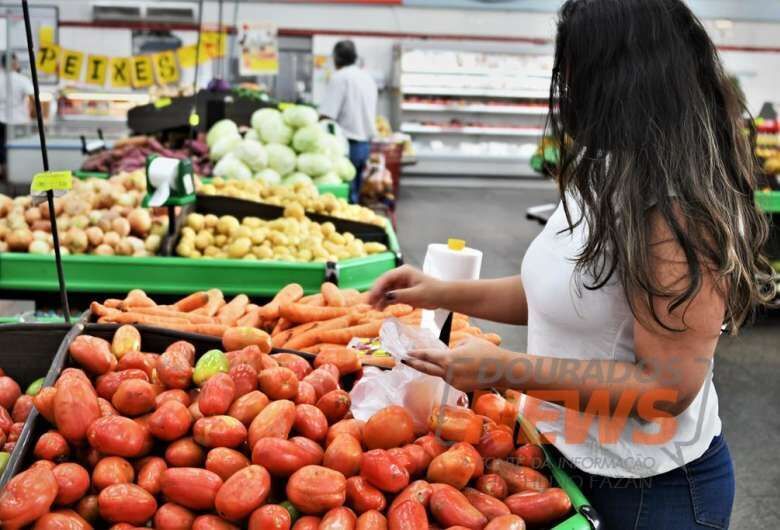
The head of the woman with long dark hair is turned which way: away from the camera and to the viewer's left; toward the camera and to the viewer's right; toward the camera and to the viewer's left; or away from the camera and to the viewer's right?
away from the camera and to the viewer's left

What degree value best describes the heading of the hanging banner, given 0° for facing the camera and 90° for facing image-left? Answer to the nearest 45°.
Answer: approximately 0°

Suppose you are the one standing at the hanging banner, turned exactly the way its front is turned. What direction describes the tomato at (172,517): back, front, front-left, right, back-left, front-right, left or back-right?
front

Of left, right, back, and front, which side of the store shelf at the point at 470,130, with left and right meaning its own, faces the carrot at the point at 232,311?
front

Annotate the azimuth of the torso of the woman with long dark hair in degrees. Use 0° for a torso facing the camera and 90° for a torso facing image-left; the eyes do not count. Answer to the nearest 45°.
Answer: approximately 90°

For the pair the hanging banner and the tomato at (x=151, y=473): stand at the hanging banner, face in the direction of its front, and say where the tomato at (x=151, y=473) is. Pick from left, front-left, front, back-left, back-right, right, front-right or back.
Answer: front

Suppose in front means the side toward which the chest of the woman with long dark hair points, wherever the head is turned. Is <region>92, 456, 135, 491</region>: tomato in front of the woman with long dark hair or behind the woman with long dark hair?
in front

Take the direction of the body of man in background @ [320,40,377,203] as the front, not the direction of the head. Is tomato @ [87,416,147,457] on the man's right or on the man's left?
on the man's left

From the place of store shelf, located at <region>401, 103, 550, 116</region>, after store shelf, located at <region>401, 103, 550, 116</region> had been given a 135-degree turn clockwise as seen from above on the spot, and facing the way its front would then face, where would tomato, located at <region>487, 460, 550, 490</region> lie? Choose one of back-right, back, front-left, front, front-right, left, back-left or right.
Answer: back-left

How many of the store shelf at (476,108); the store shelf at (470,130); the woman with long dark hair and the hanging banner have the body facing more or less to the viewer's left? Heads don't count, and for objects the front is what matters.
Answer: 1

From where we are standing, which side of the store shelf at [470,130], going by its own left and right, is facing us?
front

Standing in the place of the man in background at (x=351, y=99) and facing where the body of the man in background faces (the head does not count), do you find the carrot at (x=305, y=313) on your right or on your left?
on your left

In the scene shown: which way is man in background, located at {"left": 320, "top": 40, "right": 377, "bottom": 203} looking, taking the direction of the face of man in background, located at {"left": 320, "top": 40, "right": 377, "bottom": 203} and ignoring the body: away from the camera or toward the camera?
away from the camera

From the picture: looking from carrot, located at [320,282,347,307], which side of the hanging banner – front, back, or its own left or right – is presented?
front

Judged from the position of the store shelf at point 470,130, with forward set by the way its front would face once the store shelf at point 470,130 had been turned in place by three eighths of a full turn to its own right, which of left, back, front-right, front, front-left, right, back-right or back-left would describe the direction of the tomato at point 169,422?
back-left

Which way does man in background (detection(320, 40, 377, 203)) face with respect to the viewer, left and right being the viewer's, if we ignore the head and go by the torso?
facing away from the viewer and to the left of the viewer

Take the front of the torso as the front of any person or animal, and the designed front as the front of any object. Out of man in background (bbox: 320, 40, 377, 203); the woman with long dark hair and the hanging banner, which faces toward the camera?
the hanging banner

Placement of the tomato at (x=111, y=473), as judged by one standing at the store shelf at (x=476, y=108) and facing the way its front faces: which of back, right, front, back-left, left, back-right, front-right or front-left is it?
front
